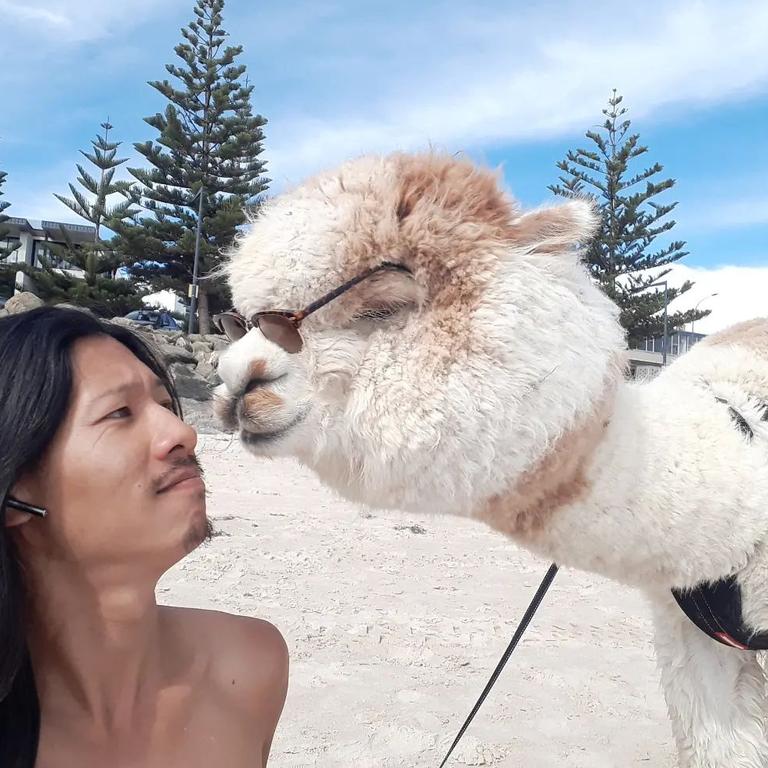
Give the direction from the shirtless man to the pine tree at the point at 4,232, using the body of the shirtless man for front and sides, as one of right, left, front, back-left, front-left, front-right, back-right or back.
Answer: back-left

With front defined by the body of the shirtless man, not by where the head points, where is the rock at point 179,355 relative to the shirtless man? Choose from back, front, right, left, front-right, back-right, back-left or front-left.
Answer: back-left

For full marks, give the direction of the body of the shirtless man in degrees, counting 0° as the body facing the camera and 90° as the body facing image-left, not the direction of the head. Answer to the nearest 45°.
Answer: approximately 315°

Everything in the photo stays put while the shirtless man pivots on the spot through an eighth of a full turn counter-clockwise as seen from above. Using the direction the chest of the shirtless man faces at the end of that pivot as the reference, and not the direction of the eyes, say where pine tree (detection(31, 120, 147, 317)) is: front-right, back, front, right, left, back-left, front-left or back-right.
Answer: left

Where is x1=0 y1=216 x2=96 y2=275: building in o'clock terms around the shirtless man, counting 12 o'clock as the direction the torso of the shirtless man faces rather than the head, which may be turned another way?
The building is roughly at 7 o'clock from the shirtless man.

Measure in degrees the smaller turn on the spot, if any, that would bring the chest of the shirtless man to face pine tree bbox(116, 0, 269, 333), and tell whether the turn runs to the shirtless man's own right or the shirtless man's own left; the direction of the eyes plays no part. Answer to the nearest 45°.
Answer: approximately 135° to the shirtless man's own left

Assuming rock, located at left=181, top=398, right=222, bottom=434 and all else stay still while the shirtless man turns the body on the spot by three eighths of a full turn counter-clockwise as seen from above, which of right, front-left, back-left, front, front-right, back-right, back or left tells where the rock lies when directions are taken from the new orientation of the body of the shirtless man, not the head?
front

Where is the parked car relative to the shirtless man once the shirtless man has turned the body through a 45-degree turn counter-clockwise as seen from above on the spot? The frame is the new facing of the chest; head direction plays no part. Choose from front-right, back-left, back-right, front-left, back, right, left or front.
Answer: left

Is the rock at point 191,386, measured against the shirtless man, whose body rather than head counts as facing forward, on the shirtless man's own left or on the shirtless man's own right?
on the shirtless man's own left

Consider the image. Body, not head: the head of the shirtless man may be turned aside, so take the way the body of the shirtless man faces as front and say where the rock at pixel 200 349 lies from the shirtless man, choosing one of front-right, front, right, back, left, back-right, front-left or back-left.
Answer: back-left
